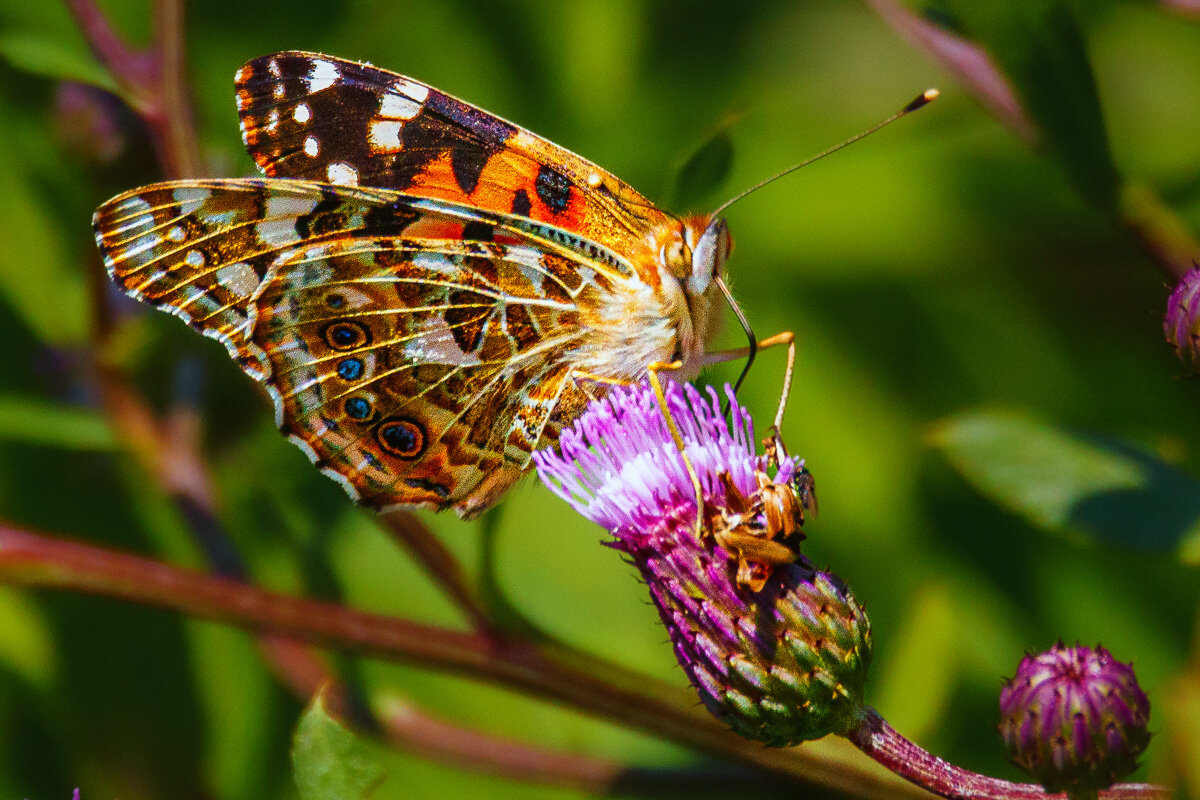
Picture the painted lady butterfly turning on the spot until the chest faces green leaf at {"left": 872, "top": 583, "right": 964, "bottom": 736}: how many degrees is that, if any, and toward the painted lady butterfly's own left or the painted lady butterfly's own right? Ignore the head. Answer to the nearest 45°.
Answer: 0° — it already faces it

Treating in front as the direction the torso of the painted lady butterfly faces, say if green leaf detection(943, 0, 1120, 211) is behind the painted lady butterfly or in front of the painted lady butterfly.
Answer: in front

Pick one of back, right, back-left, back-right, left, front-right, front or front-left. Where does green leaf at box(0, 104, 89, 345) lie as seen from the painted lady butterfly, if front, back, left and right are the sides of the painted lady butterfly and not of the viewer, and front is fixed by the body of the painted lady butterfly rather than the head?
back-left

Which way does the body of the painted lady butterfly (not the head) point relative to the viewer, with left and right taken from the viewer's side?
facing to the right of the viewer

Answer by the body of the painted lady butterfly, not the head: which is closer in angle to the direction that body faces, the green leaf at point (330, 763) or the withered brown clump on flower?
the withered brown clump on flower

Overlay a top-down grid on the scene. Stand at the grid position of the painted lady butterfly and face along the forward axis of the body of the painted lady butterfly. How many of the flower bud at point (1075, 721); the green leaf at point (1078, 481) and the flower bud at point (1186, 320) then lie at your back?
0

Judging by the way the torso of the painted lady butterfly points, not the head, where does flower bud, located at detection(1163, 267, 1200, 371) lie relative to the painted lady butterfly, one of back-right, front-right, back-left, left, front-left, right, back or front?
front-right
